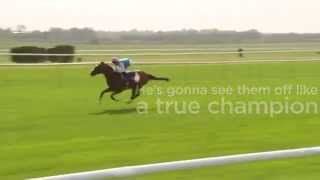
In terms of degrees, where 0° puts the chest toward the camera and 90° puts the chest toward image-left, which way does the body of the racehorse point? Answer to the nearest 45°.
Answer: approximately 90°

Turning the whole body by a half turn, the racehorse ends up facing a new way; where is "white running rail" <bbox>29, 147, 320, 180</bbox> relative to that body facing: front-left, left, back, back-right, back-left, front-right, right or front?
right
